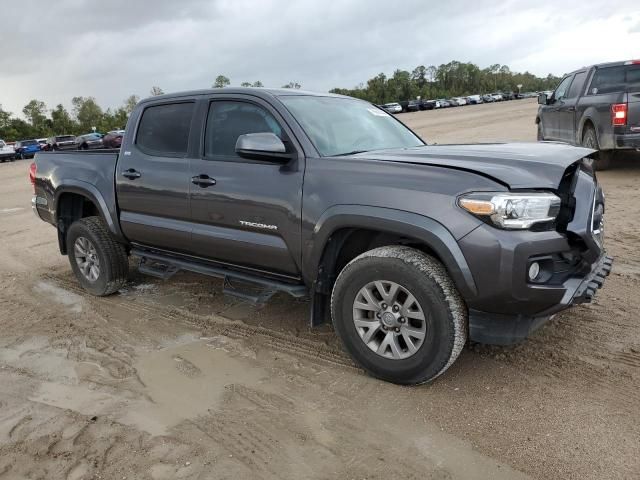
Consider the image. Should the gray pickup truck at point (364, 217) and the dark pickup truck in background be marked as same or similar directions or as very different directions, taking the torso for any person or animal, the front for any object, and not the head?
very different directions

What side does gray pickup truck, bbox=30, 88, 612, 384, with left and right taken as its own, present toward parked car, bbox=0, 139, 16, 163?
back

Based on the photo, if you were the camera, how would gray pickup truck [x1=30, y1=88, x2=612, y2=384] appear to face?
facing the viewer and to the right of the viewer

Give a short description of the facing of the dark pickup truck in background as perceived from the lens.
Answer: facing away from the viewer and to the left of the viewer

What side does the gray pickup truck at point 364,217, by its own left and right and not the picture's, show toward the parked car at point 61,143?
back

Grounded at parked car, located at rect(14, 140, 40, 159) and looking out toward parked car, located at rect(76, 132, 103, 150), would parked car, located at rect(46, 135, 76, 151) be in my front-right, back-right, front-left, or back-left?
front-left

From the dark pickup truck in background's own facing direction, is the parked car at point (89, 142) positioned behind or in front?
in front

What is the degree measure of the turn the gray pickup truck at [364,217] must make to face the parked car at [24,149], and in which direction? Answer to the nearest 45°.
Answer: approximately 180°

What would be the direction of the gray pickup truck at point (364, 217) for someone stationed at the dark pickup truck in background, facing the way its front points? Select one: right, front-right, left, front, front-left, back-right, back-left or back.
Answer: back-left

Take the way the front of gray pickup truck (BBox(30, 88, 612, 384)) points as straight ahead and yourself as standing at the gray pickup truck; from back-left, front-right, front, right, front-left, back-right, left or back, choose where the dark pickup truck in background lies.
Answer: left

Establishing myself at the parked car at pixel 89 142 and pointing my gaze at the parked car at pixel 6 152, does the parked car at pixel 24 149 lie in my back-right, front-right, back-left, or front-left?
front-right

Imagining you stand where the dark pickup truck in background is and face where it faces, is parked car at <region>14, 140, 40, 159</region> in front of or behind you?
in front

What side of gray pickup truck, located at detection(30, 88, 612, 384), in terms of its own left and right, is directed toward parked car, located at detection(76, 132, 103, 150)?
back
